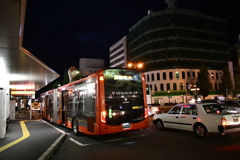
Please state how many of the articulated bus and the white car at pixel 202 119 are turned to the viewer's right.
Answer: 0

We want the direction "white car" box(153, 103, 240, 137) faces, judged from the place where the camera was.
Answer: facing away from the viewer and to the left of the viewer
